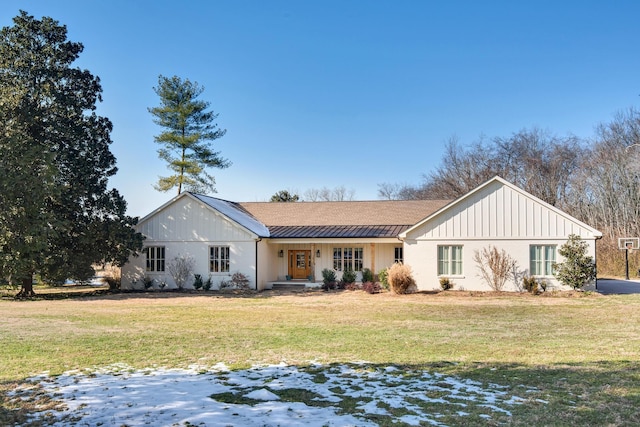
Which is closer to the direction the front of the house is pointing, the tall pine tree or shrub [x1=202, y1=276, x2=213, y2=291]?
the shrub

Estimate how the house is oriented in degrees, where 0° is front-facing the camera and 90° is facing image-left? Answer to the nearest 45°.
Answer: approximately 0°

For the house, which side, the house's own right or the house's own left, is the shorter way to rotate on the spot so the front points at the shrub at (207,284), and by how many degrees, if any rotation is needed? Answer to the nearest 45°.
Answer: approximately 90° to the house's own right

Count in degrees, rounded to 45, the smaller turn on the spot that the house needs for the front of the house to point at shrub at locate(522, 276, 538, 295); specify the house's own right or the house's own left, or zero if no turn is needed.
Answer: approximately 45° to the house's own left

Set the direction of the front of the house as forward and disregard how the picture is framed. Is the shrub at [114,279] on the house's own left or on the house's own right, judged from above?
on the house's own right

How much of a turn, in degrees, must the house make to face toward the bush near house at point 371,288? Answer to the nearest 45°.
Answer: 0° — it already faces it

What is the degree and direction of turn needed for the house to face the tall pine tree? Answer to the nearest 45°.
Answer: approximately 135° to its right

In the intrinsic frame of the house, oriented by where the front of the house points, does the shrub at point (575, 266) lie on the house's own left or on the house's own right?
on the house's own left
